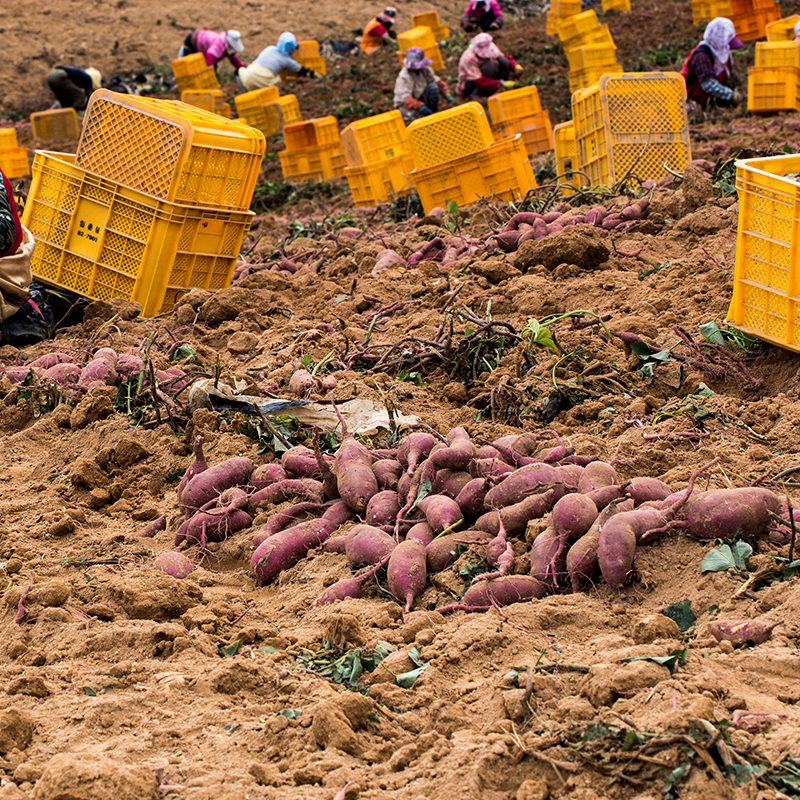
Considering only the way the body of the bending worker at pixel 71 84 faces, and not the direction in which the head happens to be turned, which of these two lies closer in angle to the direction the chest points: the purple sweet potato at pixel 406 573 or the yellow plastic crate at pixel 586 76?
the yellow plastic crate

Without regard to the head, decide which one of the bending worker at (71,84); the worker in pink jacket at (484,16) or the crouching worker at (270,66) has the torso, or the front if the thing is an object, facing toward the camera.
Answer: the worker in pink jacket

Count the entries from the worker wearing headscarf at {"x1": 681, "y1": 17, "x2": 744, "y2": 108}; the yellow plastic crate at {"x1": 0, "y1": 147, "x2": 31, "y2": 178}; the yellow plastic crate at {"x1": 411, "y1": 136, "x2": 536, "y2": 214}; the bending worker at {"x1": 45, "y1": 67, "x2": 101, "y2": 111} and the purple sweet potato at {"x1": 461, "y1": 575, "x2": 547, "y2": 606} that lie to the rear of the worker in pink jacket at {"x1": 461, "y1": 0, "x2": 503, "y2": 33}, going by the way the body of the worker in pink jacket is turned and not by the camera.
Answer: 0

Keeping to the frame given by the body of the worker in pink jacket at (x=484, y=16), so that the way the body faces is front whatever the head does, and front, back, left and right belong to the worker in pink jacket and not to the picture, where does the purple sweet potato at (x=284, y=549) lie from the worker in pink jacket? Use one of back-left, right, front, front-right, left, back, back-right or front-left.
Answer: front

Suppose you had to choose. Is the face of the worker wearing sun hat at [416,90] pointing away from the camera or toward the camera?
toward the camera

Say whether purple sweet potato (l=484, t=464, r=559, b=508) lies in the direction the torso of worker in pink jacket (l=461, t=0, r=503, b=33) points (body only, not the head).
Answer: yes

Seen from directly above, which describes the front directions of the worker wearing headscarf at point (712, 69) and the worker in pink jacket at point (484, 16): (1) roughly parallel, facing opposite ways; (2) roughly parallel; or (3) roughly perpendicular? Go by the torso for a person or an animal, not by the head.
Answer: roughly perpendicular

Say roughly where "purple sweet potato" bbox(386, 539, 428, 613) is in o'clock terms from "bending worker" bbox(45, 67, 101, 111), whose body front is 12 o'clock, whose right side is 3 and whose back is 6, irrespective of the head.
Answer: The purple sweet potato is roughly at 3 o'clock from the bending worker.

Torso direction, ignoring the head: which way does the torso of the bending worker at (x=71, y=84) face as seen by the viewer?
to the viewer's right

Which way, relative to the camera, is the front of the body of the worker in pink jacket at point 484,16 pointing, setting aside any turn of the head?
toward the camera
